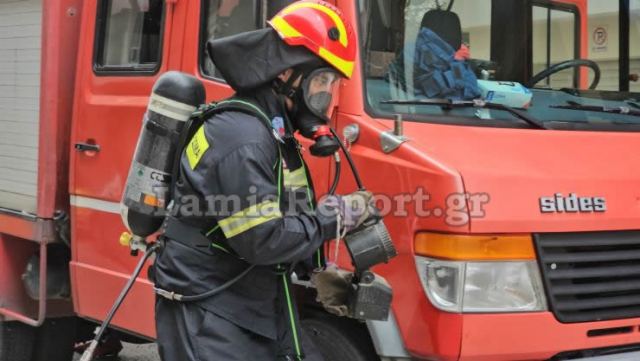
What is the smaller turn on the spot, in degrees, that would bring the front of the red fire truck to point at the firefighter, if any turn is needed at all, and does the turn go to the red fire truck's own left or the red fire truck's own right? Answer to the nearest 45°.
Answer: approximately 90° to the red fire truck's own right

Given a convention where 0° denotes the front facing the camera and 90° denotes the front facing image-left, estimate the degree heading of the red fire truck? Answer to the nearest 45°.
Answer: approximately 315°

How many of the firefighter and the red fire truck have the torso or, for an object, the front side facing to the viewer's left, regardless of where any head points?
0

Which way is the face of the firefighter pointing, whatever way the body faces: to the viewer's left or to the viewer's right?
to the viewer's right

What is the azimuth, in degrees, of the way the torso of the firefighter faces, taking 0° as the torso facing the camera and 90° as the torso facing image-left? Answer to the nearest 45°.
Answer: approximately 270°
